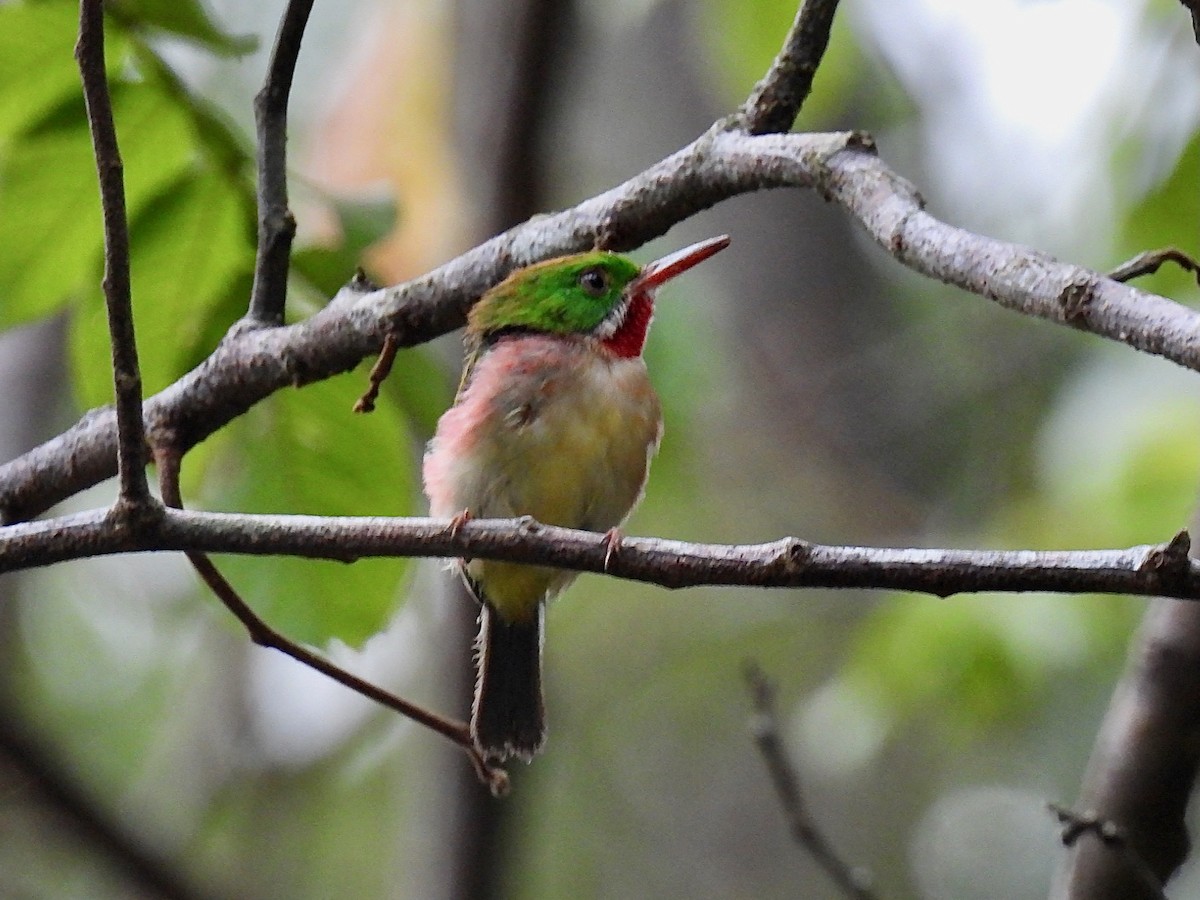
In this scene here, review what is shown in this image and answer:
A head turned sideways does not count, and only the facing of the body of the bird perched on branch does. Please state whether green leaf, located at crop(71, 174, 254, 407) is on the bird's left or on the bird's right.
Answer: on the bird's right

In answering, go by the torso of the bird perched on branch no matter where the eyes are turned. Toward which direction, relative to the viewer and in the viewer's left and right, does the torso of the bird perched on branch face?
facing the viewer and to the right of the viewer

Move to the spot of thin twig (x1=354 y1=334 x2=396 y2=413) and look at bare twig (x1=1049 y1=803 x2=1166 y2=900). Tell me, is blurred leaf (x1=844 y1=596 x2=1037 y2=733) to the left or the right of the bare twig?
left

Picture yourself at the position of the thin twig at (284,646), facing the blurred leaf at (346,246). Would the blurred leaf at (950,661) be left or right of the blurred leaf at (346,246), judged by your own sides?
right

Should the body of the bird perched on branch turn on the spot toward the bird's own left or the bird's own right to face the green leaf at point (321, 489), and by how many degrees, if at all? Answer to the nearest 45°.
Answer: approximately 90° to the bird's own right

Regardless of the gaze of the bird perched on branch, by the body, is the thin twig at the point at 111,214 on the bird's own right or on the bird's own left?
on the bird's own right
